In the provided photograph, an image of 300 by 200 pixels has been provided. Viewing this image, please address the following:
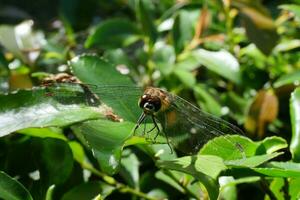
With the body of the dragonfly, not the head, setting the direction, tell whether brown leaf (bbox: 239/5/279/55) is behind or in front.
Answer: behind

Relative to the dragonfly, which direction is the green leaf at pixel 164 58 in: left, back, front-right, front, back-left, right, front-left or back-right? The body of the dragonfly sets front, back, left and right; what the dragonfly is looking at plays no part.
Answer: back-right

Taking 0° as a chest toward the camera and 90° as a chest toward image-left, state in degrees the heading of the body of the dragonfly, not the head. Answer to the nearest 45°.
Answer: approximately 45°

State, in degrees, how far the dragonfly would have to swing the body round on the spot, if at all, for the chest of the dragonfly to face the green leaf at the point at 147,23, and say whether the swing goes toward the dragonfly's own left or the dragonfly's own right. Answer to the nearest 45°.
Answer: approximately 135° to the dragonfly's own right

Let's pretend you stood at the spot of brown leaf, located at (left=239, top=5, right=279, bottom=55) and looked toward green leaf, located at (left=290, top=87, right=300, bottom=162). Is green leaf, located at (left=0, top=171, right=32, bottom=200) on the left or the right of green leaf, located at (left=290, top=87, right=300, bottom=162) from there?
right
